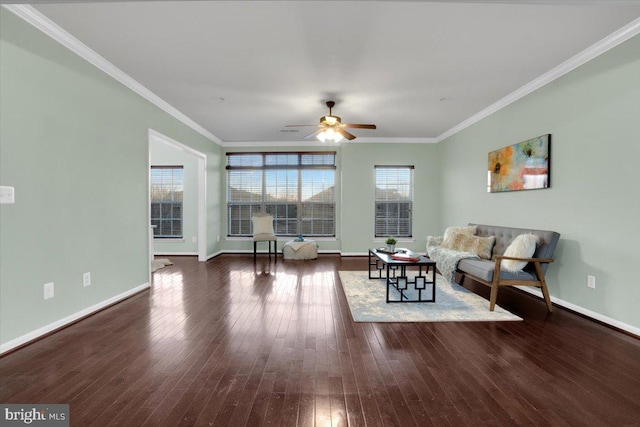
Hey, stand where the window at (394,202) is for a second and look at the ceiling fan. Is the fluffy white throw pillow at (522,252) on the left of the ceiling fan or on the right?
left

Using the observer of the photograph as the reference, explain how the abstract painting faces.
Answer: facing the viewer and to the left of the viewer

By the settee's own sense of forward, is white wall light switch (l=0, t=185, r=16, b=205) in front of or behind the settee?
in front

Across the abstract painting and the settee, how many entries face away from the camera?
0

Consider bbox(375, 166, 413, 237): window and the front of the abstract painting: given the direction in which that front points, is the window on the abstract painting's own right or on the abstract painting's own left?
on the abstract painting's own right

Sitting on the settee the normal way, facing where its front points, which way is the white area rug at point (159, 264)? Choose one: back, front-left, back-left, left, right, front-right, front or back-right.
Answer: front-right

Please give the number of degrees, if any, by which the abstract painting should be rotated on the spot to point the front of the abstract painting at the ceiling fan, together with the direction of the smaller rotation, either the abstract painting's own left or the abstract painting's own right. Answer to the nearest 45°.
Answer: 0° — it already faces it

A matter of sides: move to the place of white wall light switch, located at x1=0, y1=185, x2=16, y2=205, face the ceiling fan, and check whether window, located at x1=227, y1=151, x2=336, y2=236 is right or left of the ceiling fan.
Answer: left

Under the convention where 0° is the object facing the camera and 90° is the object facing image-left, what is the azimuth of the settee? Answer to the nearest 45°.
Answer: approximately 45°

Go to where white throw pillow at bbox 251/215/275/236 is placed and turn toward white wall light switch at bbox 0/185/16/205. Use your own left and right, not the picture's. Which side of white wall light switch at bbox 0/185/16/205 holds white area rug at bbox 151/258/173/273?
right

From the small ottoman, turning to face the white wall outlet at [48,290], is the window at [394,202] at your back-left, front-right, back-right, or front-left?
back-left
